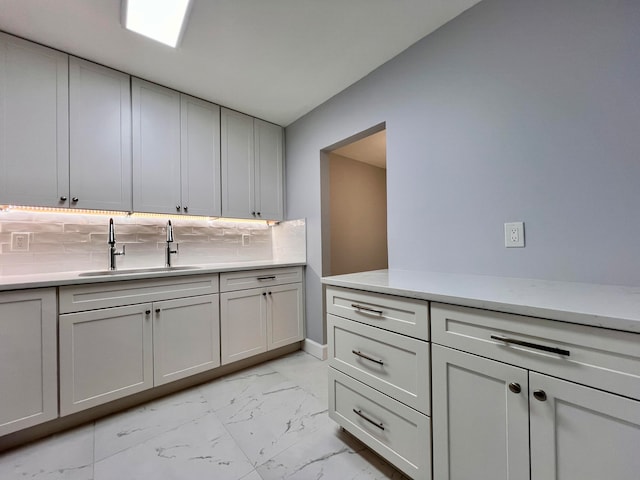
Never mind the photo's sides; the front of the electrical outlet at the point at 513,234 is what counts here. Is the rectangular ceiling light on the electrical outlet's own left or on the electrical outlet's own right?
on the electrical outlet's own right

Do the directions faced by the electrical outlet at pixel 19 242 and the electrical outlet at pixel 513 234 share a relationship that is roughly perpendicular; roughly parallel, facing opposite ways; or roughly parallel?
roughly perpendicular

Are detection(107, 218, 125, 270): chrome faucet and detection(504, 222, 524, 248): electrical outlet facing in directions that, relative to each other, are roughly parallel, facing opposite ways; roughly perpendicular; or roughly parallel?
roughly perpendicular

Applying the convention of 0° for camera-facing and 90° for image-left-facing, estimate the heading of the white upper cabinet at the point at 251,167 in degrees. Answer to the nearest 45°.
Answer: approximately 315°

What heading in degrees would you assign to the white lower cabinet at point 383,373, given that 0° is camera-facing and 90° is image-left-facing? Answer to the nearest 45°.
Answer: approximately 45°

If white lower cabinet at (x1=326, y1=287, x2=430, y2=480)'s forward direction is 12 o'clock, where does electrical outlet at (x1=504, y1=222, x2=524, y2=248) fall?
The electrical outlet is roughly at 7 o'clock from the white lower cabinet.

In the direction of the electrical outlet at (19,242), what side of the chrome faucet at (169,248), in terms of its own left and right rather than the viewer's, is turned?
right
